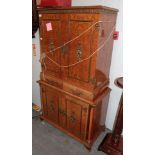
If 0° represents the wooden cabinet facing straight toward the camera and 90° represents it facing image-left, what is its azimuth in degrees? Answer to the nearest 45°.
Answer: approximately 45°
